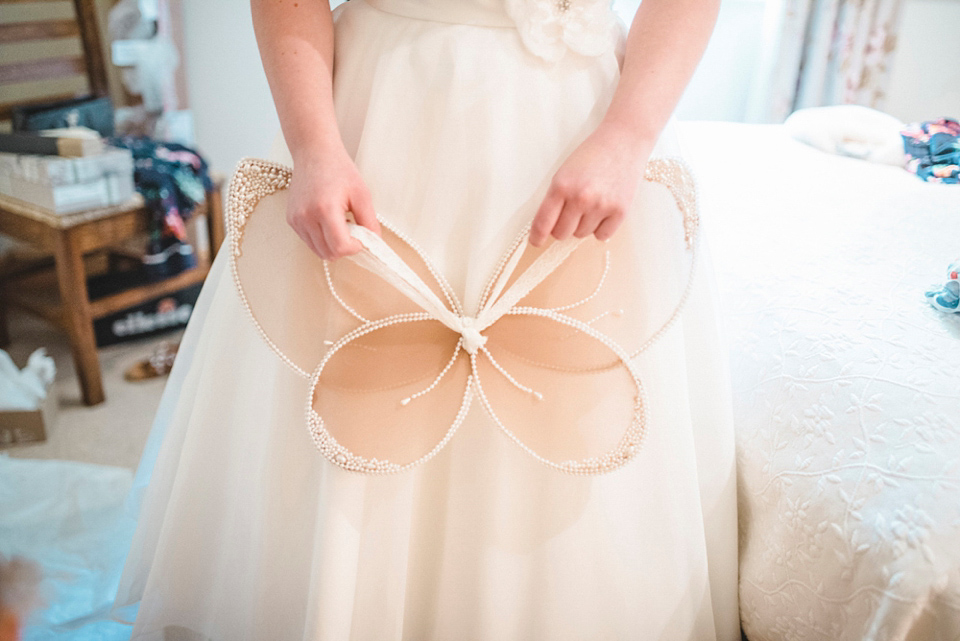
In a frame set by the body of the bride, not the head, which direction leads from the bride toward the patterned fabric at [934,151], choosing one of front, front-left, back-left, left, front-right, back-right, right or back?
back-left

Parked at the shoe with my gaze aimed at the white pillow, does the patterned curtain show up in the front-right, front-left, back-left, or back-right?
front-left

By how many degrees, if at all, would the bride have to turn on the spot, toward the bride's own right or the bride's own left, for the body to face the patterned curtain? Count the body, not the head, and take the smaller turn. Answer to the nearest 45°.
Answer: approximately 135° to the bride's own left

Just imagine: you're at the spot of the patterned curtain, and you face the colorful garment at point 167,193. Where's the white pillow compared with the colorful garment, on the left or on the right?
left

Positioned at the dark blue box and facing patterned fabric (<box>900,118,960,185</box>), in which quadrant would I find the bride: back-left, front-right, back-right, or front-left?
front-right

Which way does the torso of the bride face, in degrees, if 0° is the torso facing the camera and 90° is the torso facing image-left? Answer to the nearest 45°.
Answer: approximately 0°

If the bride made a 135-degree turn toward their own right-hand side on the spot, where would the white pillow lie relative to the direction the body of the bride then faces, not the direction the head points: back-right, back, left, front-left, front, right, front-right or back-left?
right

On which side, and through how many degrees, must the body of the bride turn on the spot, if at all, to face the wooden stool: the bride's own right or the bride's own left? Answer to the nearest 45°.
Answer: approximately 135° to the bride's own right

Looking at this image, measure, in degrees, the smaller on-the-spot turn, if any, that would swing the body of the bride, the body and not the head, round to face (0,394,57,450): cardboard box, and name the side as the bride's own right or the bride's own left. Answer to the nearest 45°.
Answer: approximately 135° to the bride's own right
